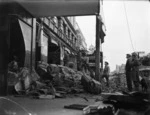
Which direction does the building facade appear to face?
to the viewer's right

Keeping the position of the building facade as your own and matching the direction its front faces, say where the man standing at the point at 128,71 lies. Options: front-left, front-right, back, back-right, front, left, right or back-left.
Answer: front-right

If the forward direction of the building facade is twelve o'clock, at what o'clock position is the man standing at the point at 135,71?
The man standing is roughly at 1 o'clock from the building facade.

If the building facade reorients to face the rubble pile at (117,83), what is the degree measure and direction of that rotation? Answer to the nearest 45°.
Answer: approximately 45° to its right
